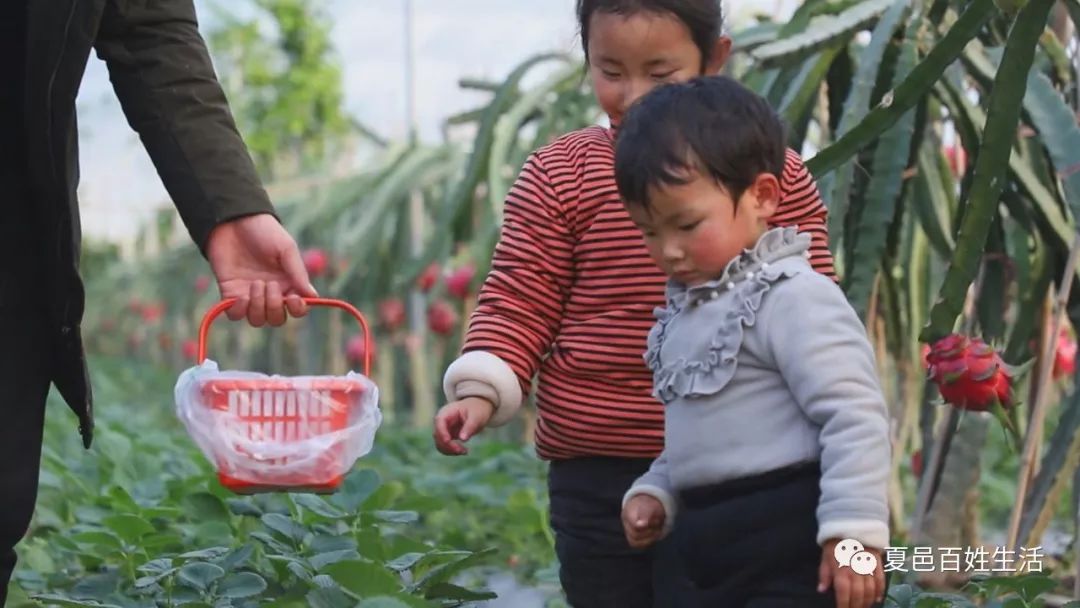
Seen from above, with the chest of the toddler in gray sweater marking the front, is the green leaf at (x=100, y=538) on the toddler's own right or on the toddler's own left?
on the toddler's own right

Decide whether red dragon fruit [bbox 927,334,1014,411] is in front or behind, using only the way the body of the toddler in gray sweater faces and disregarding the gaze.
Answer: behind

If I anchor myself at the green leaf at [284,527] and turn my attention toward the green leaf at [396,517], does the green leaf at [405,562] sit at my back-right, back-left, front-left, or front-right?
front-right

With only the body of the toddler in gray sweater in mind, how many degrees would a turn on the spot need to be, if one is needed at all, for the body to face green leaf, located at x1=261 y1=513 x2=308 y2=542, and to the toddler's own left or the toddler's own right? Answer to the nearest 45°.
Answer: approximately 90° to the toddler's own right

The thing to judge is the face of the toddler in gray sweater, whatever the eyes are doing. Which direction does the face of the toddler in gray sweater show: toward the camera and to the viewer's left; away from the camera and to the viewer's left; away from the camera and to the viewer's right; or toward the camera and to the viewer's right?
toward the camera and to the viewer's left

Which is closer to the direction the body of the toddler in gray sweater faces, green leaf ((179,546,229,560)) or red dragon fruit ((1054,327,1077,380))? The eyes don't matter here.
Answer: the green leaf

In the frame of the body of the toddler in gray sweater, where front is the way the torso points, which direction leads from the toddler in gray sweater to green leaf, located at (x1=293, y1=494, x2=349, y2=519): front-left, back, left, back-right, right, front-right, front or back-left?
right

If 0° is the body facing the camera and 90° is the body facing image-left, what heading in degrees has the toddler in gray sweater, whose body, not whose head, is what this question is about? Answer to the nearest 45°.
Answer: approximately 45°

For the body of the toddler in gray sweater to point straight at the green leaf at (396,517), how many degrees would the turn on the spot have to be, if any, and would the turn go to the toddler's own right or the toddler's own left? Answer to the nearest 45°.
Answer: approximately 90° to the toddler's own right
